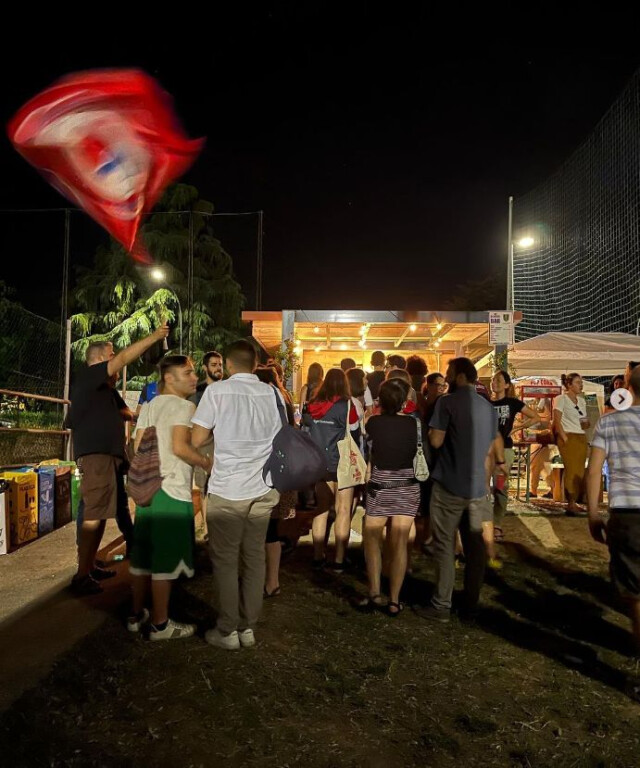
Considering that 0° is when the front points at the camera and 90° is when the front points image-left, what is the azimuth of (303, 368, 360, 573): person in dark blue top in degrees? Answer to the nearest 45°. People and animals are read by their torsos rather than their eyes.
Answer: approximately 180°

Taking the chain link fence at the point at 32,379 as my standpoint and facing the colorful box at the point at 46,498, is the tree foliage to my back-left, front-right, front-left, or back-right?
back-left

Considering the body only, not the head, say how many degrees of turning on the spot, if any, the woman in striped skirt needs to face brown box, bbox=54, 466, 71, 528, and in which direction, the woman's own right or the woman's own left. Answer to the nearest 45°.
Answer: approximately 45° to the woman's own left

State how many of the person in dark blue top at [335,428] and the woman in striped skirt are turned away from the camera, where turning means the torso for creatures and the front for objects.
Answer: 2

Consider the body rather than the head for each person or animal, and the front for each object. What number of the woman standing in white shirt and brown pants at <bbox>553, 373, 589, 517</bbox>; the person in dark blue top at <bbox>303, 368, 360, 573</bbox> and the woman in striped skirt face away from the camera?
2

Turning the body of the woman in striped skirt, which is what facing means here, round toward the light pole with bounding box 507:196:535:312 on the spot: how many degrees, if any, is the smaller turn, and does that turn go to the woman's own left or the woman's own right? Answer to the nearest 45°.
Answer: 0° — they already face it

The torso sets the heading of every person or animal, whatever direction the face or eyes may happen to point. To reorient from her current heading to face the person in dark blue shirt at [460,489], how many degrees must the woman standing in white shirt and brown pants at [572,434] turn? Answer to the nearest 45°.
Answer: approximately 45° to her right

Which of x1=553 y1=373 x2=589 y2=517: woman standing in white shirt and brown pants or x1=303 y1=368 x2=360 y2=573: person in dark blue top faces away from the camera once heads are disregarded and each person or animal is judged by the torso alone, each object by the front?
x1=303 y1=368 x2=360 y2=573: person in dark blue top

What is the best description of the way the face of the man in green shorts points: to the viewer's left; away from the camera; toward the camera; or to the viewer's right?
to the viewer's right

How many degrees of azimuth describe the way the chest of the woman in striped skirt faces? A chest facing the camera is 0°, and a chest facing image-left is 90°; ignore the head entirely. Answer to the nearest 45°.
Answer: approximately 180°

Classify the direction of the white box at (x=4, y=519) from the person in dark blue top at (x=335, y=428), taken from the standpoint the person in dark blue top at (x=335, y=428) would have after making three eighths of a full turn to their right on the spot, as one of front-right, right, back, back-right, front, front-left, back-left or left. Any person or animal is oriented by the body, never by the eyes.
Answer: back-right

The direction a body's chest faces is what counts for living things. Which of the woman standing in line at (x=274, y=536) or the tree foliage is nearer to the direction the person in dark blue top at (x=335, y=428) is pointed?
the tree foliage

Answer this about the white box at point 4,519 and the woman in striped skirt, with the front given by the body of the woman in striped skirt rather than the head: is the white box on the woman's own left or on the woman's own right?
on the woman's own left
